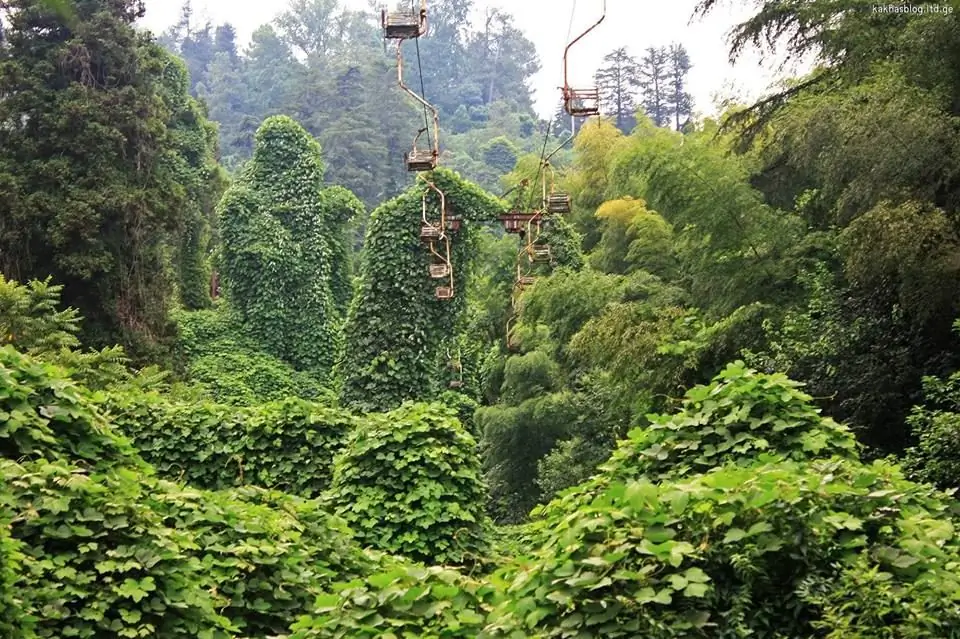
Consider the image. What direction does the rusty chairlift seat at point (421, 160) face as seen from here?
toward the camera

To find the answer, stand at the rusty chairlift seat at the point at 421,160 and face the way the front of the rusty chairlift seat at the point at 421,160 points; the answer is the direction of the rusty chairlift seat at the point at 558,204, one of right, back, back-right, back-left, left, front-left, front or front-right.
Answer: back-left

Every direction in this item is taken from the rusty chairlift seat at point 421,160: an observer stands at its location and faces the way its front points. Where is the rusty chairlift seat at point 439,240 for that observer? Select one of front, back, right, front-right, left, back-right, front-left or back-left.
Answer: back

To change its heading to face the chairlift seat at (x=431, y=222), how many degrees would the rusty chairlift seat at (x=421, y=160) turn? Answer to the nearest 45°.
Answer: approximately 180°

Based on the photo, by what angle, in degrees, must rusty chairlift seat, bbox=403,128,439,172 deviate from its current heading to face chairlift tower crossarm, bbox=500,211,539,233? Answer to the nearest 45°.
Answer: approximately 135° to its left

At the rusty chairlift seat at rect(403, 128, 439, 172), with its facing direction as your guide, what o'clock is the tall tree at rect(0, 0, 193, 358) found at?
The tall tree is roughly at 4 o'clock from the rusty chairlift seat.
